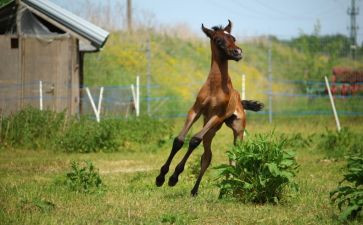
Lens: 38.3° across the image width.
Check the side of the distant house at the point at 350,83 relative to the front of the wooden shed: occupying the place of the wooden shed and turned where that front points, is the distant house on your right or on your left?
on your left

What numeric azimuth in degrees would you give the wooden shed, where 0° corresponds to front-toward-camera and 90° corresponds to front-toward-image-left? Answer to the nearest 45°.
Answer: approximately 0°

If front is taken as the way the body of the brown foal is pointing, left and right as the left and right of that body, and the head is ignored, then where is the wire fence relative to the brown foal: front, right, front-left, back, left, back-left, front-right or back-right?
back-right

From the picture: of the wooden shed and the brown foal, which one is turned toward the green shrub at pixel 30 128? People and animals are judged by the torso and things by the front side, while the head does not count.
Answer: the wooden shed

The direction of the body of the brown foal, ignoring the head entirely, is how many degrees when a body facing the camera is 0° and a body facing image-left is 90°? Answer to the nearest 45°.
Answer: approximately 45°

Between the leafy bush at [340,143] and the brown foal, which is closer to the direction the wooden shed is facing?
the brown foal

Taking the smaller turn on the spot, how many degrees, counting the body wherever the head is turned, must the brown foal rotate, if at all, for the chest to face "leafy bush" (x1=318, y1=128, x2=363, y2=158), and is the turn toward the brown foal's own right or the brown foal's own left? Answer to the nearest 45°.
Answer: approximately 180°
